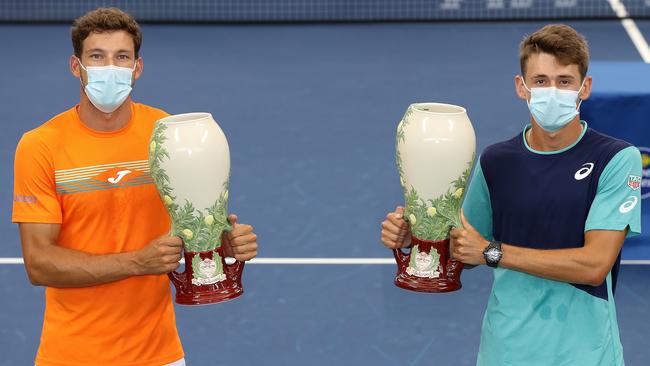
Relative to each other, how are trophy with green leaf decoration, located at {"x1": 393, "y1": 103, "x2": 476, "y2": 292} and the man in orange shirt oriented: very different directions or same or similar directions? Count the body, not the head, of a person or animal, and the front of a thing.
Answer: same or similar directions

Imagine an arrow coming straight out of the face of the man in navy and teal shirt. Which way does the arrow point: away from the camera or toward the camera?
toward the camera

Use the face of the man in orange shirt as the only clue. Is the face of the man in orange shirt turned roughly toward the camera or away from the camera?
toward the camera

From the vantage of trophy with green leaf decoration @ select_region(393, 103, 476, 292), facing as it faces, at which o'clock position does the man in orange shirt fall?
The man in orange shirt is roughly at 3 o'clock from the trophy with green leaf decoration.

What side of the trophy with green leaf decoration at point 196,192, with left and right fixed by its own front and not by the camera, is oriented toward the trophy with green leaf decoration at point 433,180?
left

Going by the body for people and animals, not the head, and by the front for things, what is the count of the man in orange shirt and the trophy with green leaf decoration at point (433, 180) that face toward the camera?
2

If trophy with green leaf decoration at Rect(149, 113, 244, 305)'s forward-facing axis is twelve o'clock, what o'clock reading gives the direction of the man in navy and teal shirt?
The man in navy and teal shirt is roughly at 9 o'clock from the trophy with green leaf decoration.

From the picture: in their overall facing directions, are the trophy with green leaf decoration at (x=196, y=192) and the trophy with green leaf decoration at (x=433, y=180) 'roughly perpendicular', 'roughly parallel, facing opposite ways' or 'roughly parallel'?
roughly parallel

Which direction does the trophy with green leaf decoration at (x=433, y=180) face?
toward the camera

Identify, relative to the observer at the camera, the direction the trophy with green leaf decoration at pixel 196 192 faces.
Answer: facing the viewer
